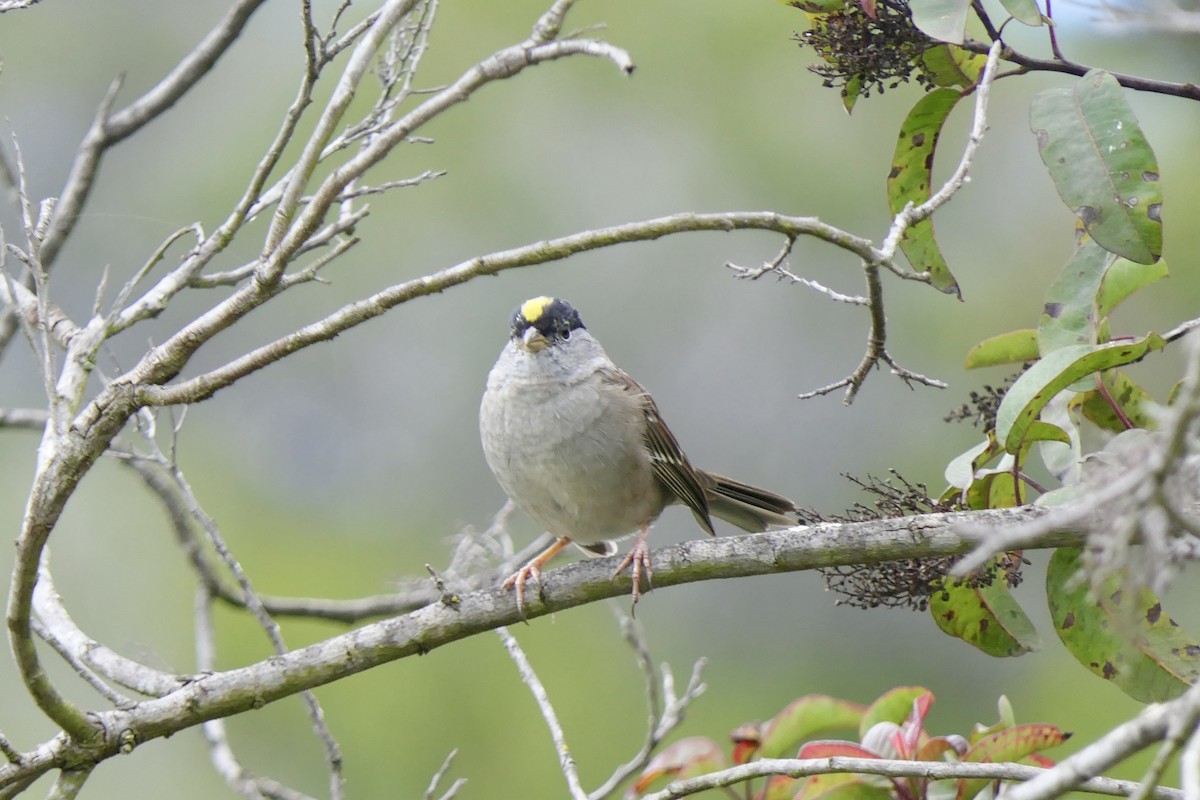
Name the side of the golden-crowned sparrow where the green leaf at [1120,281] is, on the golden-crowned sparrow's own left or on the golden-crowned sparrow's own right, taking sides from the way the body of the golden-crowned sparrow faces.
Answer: on the golden-crowned sparrow's own left

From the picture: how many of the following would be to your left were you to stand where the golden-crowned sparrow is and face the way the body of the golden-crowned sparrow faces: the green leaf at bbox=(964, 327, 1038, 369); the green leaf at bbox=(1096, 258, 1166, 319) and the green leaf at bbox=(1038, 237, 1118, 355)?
3

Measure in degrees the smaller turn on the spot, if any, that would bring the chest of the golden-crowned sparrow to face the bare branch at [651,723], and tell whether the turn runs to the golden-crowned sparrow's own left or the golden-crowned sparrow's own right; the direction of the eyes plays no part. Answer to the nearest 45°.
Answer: approximately 45° to the golden-crowned sparrow's own left

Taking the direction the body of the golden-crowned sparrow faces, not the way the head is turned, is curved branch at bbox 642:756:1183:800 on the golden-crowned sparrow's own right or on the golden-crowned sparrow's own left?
on the golden-crowned sparrow's own left

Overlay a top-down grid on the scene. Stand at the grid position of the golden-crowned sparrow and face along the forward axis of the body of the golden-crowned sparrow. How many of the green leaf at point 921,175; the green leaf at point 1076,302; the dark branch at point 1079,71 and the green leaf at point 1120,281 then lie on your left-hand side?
4

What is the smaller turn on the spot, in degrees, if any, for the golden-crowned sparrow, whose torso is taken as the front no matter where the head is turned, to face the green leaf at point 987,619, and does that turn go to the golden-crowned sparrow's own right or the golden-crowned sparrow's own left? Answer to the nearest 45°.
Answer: approximately 90° to the golden-crowned sparrow's own left

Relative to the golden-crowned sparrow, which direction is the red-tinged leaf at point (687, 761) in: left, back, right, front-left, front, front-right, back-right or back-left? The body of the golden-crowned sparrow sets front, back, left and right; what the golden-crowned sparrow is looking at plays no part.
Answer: front-left

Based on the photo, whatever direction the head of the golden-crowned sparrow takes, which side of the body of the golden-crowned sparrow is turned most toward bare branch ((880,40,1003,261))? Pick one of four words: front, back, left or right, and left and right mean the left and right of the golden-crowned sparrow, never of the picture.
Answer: left

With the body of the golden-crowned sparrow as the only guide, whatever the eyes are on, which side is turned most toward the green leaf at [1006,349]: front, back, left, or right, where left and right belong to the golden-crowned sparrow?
left

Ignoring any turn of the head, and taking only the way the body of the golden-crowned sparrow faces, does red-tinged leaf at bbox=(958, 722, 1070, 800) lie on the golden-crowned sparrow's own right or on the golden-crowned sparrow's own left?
on the golden-crowned sparrow's own left

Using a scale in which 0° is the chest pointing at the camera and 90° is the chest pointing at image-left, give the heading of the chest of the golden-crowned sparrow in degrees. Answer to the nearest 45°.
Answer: approximately 45°
